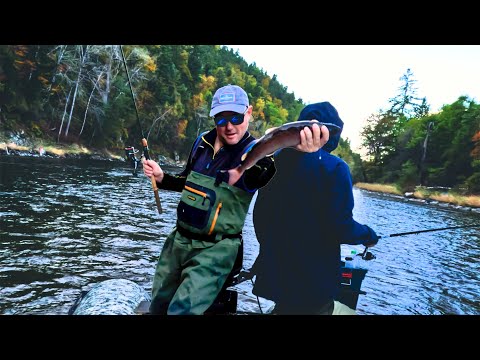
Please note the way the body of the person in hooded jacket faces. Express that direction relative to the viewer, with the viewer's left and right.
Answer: facing away from the viewer and to the right of the viewer
